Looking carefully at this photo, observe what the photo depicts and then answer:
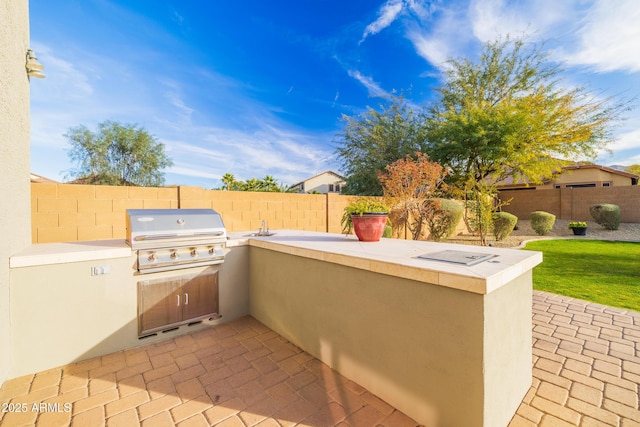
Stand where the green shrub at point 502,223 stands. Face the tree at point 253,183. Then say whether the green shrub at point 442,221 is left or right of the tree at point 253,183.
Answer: left

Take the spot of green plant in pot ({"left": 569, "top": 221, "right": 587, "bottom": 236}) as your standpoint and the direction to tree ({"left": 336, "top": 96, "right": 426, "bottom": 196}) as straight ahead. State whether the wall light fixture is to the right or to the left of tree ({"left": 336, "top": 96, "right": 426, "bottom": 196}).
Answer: left

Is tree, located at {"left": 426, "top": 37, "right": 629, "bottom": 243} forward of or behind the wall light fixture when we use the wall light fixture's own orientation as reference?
forward

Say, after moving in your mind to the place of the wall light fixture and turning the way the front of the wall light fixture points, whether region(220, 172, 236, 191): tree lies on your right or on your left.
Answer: on your left

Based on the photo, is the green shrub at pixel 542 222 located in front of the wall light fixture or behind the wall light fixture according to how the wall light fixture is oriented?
in front

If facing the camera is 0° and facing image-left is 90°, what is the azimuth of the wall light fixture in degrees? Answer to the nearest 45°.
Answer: approximately 270°

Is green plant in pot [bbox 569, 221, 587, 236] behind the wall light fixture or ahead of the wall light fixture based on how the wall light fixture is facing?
ahead

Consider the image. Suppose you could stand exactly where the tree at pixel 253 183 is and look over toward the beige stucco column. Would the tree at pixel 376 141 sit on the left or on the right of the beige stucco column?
left

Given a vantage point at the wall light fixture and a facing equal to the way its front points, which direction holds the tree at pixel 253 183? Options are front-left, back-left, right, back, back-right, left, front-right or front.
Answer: front-left

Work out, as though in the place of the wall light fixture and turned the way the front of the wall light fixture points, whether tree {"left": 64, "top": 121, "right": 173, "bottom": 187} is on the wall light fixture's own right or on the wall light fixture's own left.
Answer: on the wall light fixture's own left
